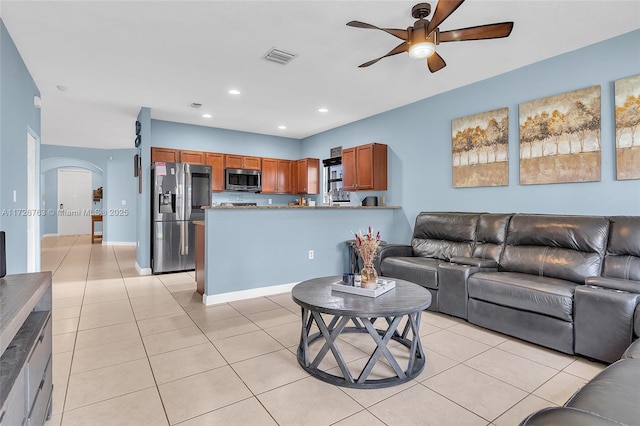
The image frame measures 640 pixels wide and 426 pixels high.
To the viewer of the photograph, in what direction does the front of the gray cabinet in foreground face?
facing to the right of the viewer

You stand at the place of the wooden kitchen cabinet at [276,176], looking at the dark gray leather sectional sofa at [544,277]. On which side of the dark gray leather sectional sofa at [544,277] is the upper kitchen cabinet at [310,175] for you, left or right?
left

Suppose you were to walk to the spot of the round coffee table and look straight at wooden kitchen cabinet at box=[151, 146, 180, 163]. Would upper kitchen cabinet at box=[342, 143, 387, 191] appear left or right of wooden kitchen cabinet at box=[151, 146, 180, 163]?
right

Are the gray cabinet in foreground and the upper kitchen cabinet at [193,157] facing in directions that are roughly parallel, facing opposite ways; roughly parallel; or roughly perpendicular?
roughly perpendicular

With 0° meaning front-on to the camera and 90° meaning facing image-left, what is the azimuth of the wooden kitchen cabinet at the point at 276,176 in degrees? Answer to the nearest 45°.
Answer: approximately 315°
